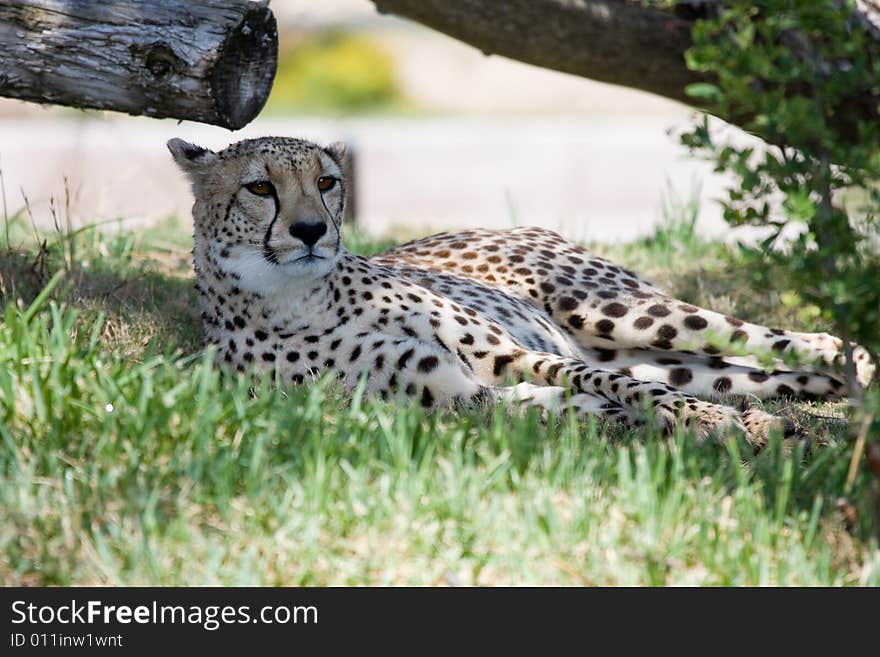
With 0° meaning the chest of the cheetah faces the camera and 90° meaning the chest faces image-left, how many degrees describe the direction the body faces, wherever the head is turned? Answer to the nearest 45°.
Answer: approximately 45°

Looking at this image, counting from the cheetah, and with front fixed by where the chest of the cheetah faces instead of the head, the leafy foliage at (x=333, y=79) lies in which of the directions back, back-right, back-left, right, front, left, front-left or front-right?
back-right

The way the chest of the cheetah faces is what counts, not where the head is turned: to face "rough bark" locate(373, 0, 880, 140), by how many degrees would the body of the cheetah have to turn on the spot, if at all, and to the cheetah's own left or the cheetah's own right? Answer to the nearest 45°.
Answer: approximately 135° to the cheetah's own right

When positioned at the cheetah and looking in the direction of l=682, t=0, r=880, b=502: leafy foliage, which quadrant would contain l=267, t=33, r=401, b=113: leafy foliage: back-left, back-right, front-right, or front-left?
back-left
